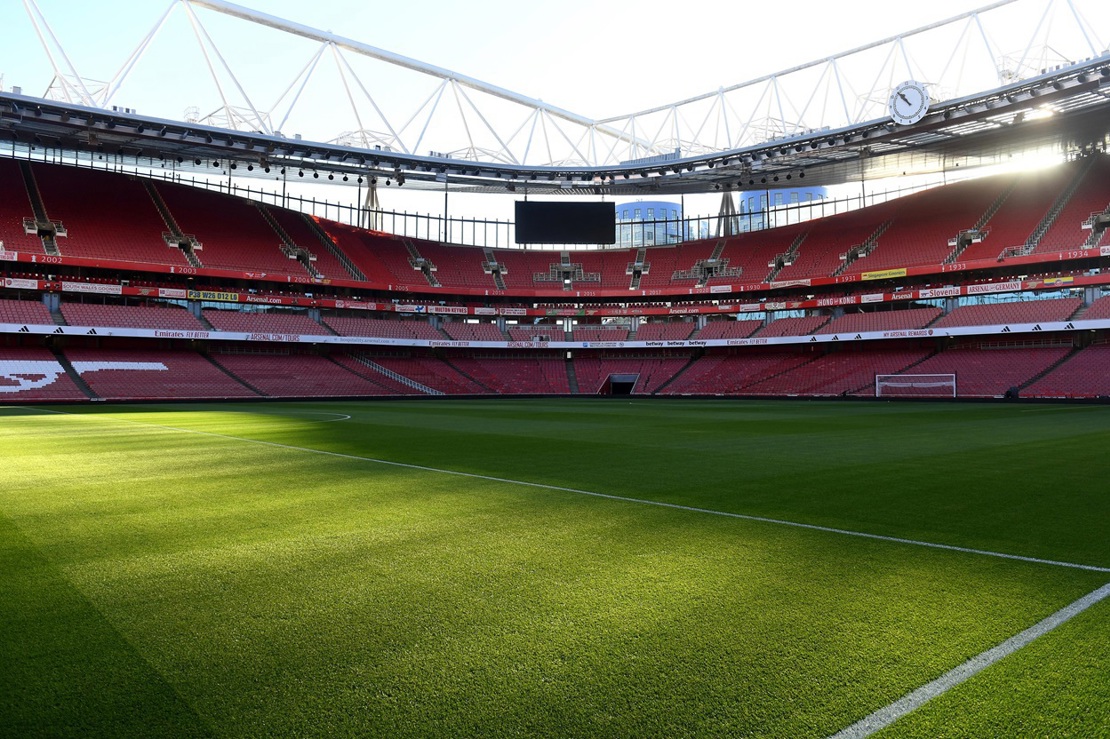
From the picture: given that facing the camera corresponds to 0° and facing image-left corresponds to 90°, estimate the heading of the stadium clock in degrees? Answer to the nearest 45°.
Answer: approximately 45°
